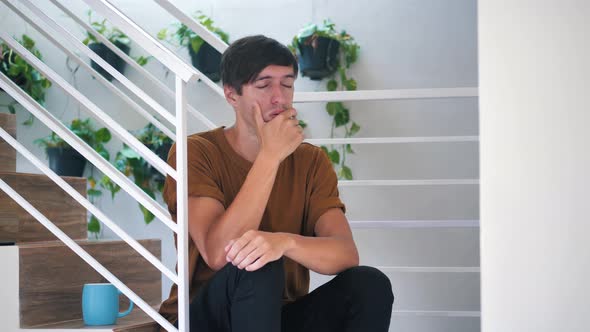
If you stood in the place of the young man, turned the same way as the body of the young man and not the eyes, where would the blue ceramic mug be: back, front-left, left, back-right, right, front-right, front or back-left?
back-right

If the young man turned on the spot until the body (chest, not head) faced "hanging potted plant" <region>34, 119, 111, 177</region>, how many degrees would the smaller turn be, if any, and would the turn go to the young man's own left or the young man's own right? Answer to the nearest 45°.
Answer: approximately 180°

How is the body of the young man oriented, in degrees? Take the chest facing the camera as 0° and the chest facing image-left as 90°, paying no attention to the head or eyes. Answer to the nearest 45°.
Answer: approximately 315°

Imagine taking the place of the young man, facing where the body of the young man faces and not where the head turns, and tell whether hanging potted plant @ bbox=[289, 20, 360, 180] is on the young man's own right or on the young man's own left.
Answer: on the young man's own left

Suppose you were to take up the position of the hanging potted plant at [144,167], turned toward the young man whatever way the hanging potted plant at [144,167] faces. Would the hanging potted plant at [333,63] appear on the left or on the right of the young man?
left

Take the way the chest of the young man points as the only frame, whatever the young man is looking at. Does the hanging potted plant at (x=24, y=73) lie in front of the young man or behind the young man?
behind
